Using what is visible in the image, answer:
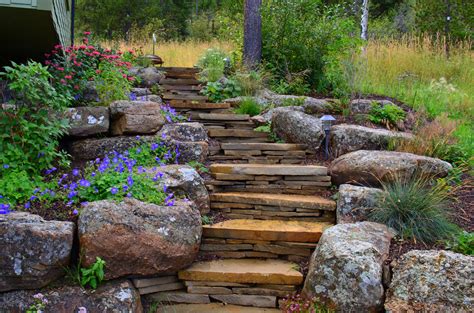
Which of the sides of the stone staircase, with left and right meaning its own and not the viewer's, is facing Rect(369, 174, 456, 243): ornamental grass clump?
left

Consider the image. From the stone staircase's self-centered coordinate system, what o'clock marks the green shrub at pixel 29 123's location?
The green shrub is roughly at 3 o'clock from the stone staircase.

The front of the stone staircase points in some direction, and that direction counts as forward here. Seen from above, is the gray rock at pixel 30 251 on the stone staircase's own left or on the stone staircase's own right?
on the stone staircase's own right

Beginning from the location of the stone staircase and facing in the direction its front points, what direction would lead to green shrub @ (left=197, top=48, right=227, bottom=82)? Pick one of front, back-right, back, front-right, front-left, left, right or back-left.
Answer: back

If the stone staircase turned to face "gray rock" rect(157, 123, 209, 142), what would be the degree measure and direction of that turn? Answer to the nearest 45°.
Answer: approximately 135° to its right

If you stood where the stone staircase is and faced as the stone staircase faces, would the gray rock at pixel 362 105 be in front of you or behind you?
behind

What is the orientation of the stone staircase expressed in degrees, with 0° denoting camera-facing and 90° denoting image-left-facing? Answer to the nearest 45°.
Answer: approximately 0°

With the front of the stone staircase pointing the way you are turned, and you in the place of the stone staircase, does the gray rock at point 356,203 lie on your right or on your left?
on your left

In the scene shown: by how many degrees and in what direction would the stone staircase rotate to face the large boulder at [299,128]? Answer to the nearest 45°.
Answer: approximately 180°

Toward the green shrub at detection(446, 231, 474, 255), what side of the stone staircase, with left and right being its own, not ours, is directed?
left

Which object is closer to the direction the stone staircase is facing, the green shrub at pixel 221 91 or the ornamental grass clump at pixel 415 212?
the ornamental grass clump
